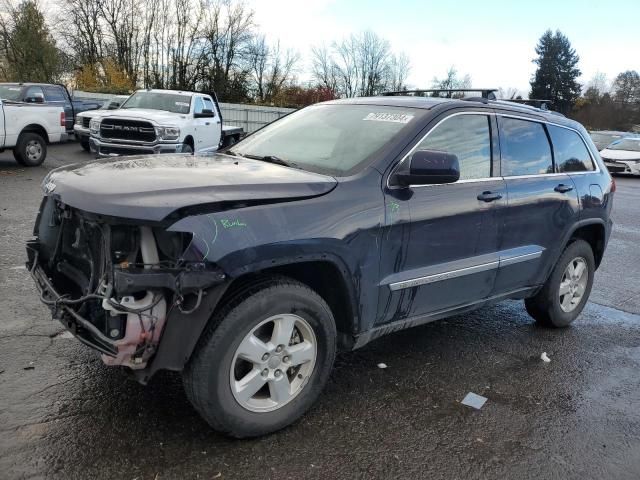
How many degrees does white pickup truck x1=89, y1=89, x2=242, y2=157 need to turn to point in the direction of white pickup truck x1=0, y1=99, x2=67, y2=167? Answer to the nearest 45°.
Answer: approximately 90° to its right

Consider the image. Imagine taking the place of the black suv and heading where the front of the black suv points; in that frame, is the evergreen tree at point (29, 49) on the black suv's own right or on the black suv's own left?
on the black suv's own right

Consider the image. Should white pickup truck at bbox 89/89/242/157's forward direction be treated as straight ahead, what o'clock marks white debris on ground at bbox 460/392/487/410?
The white debris on ground is roughly at 10 o'clock from the white pickup truck.

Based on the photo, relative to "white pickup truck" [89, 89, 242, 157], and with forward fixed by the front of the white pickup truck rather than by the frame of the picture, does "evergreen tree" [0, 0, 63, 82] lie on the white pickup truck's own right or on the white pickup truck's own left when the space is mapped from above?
on the white pickup truck's own right

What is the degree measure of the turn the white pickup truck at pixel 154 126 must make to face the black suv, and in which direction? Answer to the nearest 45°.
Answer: approximately 45° to its left

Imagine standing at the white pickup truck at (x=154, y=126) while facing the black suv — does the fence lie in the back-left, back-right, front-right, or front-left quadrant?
back-left

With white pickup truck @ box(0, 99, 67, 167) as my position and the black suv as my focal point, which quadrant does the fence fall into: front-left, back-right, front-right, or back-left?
back-left

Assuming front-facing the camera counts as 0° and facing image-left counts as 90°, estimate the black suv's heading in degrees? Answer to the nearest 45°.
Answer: approximately 45°

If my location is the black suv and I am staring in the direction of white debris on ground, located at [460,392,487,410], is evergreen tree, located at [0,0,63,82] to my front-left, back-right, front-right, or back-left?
back-left

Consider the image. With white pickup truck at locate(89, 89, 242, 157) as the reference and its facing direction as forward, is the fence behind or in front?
behind
